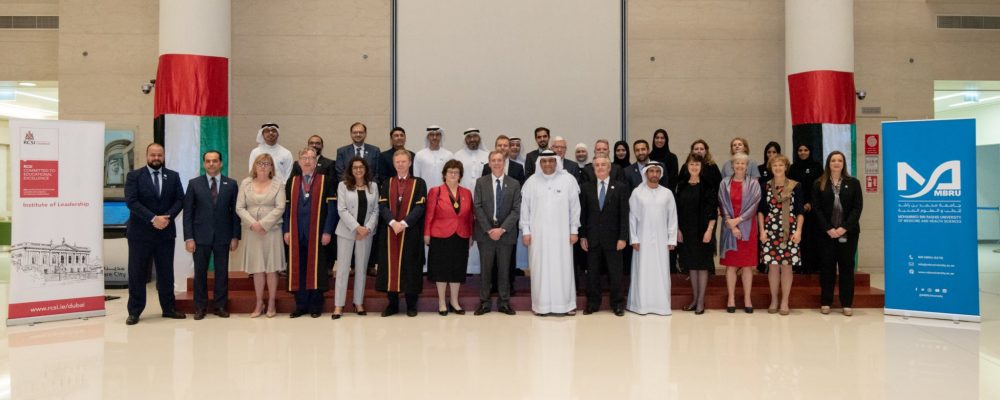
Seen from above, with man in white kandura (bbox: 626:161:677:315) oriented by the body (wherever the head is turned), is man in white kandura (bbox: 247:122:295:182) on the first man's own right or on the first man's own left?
on the first man's own right

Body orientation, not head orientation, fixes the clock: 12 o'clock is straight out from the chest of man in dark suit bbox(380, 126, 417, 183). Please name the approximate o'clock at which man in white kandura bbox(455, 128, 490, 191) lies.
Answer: The man in white kandura is roughly at 9 o'clock from the man in dark suit.

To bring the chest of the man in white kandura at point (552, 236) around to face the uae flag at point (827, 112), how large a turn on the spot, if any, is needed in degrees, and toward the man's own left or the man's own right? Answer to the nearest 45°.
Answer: approximately 135° to the man's own left

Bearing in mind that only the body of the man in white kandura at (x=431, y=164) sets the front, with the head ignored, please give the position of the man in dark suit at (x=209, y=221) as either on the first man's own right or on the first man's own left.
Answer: on the first man's own right

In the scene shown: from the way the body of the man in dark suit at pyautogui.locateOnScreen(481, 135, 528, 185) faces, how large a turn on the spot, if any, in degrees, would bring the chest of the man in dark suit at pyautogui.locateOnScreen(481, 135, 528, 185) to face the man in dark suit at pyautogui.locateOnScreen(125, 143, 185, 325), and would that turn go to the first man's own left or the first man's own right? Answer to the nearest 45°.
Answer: approximately 90° to the first man's own right
